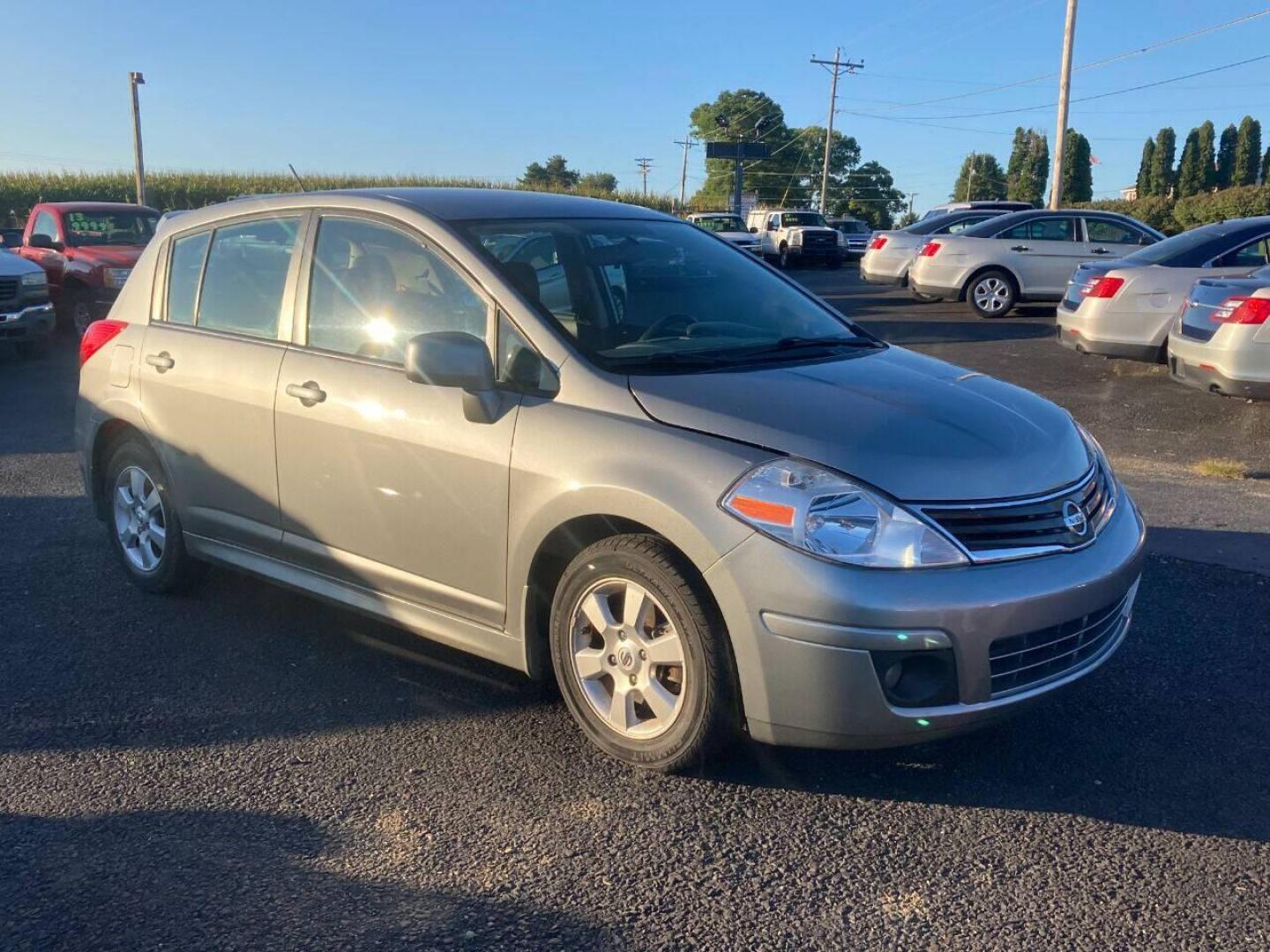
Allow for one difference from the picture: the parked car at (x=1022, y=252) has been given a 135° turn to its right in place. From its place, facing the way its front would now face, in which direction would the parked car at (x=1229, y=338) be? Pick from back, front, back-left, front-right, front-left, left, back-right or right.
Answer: front-left

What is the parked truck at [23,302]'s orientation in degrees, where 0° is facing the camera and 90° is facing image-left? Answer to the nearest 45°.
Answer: approximately 315°

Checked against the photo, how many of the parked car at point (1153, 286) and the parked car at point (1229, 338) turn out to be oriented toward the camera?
0

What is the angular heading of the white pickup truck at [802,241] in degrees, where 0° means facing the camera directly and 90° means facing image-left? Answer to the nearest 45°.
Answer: approximately 315°

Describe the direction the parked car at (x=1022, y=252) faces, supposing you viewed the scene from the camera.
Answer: facing to the right of the viewer

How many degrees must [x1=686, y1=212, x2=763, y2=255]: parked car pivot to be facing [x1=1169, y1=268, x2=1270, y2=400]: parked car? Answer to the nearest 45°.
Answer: approximately 45° to its right

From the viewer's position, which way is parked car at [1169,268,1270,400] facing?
facing away from the viewer and to the right of the viewer

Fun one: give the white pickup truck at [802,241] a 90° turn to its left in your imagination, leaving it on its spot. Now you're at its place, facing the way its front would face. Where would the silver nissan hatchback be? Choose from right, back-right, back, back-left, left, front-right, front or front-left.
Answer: back-right

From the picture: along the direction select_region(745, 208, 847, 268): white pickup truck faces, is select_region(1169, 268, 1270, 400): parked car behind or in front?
in front

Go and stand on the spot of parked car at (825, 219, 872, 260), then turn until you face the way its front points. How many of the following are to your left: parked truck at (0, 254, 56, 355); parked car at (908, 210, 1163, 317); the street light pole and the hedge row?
1

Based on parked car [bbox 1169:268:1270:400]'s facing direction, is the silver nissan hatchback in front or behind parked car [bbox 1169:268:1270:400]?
behind

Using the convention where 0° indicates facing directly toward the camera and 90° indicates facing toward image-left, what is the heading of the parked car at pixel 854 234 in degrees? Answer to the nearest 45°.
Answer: approximately 315°

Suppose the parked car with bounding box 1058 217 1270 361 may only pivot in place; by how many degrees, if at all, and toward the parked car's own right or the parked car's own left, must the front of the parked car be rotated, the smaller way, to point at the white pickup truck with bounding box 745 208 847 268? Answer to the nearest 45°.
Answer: approximately 90° to the parked car's own left

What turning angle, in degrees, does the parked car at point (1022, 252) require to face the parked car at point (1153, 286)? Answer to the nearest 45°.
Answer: approximately 90° to its right

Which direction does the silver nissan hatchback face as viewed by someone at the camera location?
facing the viewer and to the right of the viewer

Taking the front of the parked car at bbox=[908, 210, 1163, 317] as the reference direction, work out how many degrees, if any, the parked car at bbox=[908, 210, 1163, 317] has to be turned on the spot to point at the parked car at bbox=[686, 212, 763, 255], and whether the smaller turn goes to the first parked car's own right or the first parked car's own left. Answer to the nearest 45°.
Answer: approximately 135° to the first parked car's own left
